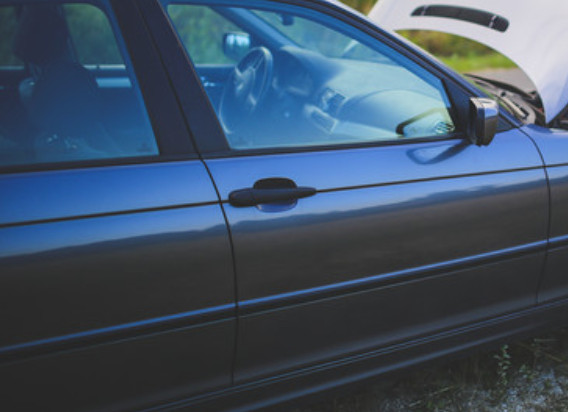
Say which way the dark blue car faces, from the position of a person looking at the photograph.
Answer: facing away from the viewer and to the right of the viewer
